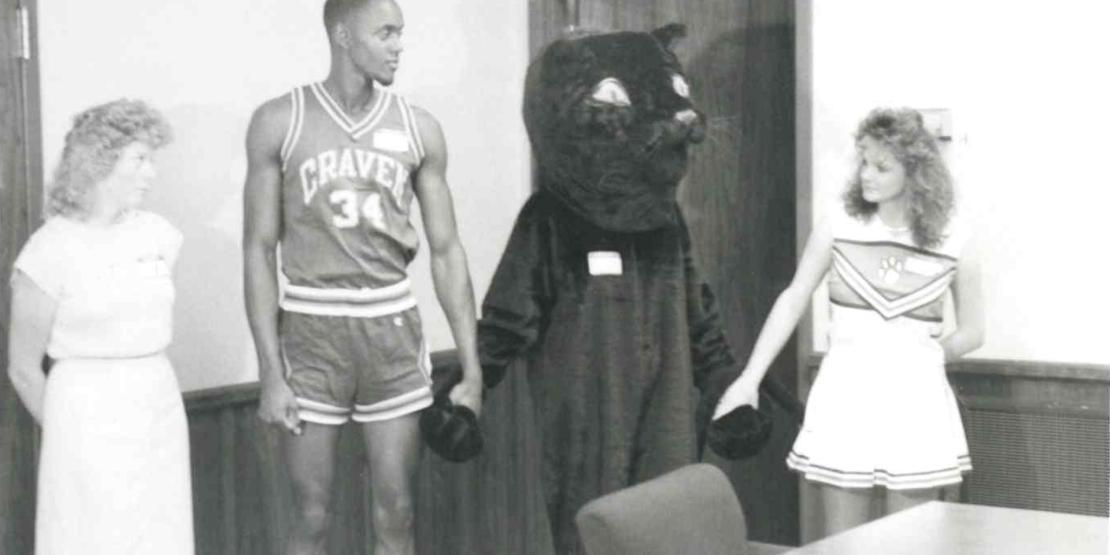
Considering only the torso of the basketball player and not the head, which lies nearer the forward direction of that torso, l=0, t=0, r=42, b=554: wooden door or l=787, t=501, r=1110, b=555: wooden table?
the wooden table

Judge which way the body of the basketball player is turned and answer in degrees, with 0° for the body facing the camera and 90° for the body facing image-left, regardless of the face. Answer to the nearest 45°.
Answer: approximately 0°

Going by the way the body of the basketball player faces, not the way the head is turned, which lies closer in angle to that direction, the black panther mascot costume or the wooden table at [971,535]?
the wooden table

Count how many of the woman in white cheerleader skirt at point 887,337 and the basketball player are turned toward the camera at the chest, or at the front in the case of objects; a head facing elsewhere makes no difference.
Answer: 2

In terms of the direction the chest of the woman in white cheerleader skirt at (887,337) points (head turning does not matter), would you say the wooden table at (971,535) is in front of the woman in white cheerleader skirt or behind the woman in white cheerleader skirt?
in front

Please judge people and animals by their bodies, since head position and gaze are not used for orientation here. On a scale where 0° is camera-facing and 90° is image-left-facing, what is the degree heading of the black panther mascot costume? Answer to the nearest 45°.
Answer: approximately 315°

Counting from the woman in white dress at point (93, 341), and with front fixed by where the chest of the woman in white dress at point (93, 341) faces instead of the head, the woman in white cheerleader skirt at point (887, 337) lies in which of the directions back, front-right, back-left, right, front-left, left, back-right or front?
front-left

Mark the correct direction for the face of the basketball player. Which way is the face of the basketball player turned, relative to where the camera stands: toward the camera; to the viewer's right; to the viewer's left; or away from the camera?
to the viewer's right

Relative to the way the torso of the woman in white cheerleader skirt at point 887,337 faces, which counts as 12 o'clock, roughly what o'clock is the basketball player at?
The basketball player is roughly at 2 o'clock from the woman in white cheerleader skirt.

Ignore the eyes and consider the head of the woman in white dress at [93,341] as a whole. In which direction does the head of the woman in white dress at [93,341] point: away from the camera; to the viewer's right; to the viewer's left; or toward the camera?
to the viewer's right

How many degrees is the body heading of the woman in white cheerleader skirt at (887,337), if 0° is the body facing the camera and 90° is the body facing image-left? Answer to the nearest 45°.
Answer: approximately 0°
